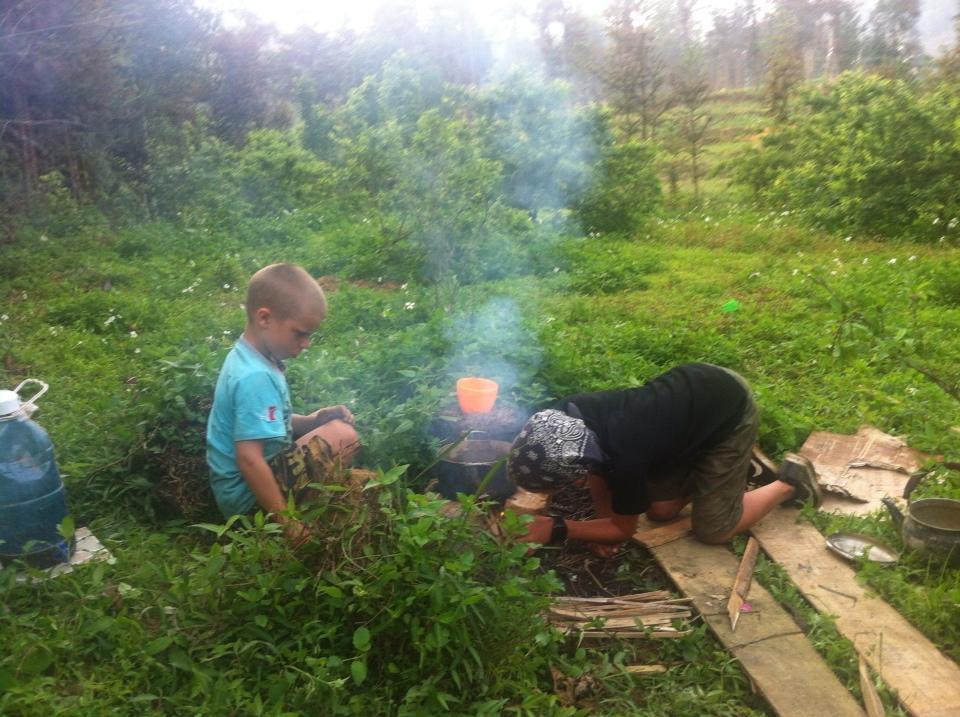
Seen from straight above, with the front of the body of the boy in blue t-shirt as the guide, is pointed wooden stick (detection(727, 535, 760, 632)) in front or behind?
in front

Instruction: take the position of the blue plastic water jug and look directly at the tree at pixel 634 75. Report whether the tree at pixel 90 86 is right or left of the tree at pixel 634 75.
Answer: left

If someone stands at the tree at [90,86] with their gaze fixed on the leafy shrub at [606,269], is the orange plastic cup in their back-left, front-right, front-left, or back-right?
front-right

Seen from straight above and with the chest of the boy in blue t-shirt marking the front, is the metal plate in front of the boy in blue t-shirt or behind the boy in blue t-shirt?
in front

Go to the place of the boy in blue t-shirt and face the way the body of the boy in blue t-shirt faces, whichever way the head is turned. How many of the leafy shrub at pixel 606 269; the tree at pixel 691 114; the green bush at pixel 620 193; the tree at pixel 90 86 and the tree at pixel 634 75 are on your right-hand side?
0

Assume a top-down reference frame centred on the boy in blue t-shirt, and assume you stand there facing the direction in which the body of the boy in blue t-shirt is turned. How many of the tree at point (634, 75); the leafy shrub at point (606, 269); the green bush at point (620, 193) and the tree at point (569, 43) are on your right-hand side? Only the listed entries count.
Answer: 0

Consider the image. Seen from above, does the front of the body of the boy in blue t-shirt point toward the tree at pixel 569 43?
no

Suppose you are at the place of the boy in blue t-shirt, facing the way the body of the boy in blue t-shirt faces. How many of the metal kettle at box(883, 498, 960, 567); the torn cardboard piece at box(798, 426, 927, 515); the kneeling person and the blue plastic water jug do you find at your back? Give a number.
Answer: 1

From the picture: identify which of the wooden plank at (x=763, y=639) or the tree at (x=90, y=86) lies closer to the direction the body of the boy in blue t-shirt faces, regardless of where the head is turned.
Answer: the wooden plank

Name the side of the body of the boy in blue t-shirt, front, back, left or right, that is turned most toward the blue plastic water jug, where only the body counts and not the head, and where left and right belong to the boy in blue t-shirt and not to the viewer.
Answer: back

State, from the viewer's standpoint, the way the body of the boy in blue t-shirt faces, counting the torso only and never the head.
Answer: to the viewer's right

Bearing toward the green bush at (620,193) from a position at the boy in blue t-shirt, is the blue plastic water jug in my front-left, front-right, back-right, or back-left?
back-left

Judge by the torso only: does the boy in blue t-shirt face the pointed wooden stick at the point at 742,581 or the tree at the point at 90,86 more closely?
the pointed wooden stick

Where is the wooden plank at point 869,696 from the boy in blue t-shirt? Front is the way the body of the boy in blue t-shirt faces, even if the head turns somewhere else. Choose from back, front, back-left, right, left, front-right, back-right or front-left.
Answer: front-right

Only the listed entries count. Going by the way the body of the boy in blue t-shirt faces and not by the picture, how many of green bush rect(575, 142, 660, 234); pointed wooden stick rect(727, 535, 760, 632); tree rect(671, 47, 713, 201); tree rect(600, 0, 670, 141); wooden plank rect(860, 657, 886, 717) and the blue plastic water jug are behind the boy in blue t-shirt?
1

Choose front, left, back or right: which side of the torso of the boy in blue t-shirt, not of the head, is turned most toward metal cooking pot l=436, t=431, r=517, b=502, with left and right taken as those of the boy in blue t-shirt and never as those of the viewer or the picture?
front

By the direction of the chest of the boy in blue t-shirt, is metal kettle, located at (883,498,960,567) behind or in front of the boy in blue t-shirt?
in front

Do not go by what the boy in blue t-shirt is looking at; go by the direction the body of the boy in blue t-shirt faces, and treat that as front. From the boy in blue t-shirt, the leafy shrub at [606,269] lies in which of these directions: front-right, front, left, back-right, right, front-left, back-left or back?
front-left

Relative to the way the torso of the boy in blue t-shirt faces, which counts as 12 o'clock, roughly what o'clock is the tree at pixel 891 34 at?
The tree is roughly at 11 o'clock from the boy in blue t-shirt.

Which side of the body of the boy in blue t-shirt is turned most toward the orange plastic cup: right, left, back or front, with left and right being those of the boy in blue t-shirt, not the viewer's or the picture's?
front

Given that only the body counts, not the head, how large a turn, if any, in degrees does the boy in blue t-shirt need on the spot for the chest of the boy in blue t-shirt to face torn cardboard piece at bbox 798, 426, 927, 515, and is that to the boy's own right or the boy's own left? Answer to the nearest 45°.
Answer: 0° — they already face it

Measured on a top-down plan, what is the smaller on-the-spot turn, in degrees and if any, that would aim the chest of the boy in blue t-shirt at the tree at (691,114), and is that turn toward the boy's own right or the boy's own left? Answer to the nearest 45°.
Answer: approximately 45° to the boy's own left
